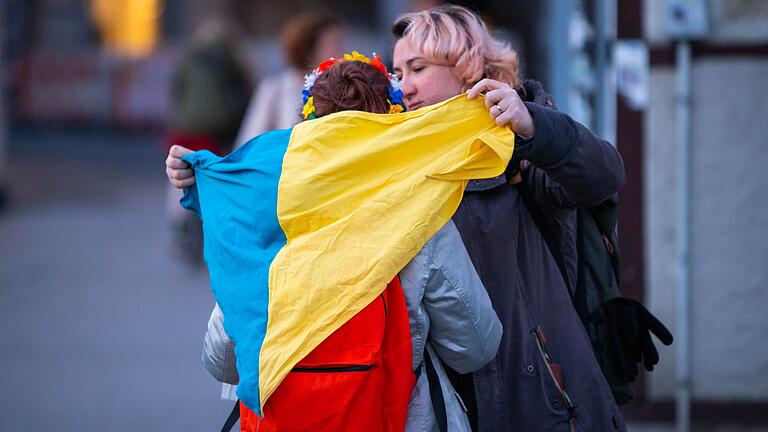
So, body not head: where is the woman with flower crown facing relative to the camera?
away from the camera

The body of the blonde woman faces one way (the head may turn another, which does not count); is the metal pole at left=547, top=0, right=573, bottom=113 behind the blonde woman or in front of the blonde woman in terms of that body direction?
behind

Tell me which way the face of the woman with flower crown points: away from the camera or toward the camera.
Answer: away from the camera

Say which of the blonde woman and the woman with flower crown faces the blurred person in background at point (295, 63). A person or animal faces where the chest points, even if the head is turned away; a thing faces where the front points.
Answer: the woman with flower crown
